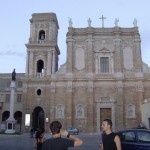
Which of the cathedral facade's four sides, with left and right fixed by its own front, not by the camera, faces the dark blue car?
front

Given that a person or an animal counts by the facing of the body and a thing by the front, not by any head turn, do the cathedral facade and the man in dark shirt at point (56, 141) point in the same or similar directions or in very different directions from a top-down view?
very different directions

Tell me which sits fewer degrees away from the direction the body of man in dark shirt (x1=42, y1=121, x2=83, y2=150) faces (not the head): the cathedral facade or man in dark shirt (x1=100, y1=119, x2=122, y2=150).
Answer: the cathedral facade

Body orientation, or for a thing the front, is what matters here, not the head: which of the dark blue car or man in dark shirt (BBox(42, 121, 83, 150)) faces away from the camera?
the man in dark shirt

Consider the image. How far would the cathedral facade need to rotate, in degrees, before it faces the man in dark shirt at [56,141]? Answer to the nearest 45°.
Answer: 0° — it already faces them

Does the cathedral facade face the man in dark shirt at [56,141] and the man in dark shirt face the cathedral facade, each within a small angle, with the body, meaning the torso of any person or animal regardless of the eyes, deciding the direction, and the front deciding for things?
yes

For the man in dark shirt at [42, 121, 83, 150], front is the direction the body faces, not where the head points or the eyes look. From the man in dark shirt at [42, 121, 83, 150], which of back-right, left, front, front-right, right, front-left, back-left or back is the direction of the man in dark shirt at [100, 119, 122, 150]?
front-right

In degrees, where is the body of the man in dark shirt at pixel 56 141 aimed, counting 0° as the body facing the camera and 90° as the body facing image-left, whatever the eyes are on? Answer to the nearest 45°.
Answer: approximately 180°

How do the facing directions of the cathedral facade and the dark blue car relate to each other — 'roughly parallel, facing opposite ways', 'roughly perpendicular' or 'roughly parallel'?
roughly perpendicular

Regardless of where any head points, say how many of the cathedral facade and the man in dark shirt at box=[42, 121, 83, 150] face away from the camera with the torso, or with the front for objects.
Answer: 1

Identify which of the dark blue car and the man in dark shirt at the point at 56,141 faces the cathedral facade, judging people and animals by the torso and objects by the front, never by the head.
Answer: the man in dark shirt

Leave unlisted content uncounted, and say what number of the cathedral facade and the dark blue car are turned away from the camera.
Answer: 0

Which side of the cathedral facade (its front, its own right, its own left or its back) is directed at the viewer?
front
